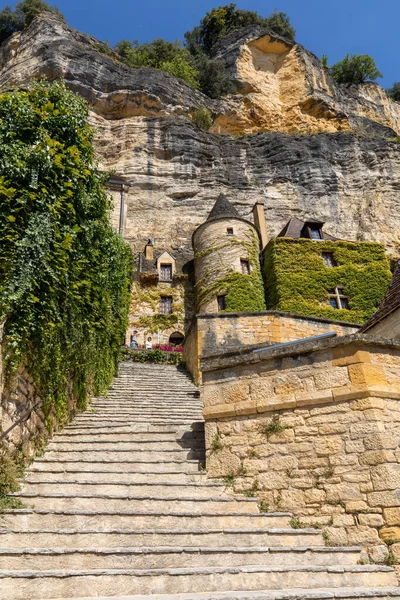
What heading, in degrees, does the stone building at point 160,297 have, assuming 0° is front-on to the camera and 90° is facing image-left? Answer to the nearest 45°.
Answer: approximately 0°

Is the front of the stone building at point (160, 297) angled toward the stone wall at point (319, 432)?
yes

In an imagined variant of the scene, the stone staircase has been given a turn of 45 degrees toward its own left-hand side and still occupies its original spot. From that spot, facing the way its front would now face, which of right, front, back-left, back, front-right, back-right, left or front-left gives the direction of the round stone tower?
back-left

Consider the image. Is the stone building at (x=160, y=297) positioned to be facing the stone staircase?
yes

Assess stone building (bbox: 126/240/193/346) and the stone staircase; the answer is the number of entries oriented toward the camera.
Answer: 2

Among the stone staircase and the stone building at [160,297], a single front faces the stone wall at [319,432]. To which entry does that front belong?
the stone building
